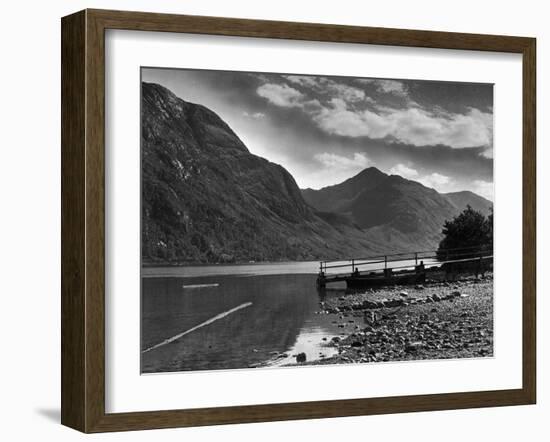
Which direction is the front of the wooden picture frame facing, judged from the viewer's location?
facing the viewer and to the right of the viewer
